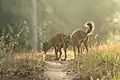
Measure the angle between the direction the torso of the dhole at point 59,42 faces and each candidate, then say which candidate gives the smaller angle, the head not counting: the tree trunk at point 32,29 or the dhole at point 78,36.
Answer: the tree trunk

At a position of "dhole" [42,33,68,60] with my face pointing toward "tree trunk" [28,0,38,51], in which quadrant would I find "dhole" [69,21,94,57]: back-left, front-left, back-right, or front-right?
back-right

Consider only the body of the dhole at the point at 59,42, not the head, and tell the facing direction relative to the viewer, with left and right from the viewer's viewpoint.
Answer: facing to the left of the viewer

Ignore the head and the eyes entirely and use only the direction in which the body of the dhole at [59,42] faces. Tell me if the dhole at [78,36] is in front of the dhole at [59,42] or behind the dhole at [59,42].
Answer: behind

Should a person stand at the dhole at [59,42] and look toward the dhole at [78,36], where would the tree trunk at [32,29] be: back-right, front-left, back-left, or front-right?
back-left

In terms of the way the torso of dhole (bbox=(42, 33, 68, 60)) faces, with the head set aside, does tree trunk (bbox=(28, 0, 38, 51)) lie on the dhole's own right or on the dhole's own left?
on the dhole's own right
